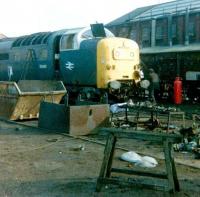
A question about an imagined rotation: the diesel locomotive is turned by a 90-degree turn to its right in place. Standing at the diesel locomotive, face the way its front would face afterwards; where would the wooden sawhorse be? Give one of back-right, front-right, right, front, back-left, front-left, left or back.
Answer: front-left

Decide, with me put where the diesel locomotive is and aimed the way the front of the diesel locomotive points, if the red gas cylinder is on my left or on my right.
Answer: on my left

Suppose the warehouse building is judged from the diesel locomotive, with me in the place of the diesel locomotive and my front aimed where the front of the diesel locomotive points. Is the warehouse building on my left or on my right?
on my left

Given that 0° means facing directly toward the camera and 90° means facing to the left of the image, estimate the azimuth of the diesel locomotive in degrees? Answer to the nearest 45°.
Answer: approximately 315°

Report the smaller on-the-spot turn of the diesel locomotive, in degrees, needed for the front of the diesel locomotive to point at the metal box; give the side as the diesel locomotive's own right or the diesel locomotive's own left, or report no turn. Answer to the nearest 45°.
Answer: approximately 45° to the diesel locomotive's own right
